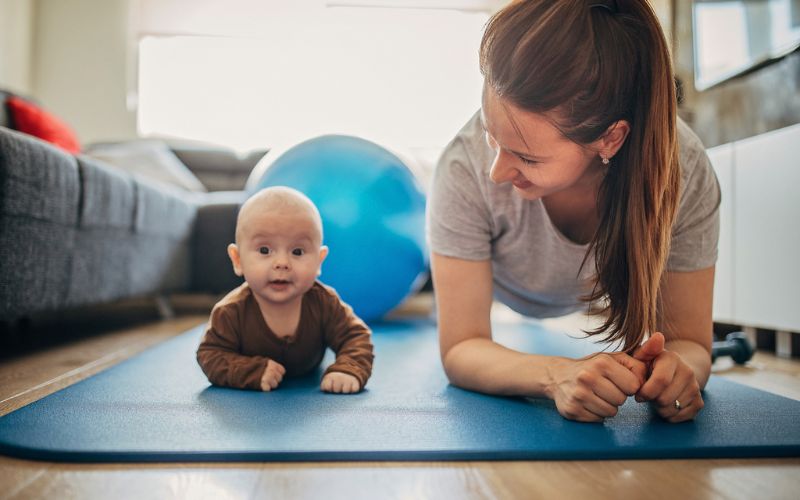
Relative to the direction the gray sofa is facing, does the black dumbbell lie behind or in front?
in front

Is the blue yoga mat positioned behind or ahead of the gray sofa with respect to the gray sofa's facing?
ahead

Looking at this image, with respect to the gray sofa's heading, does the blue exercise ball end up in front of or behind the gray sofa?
in front

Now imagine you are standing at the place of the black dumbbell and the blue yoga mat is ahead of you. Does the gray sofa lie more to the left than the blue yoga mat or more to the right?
right

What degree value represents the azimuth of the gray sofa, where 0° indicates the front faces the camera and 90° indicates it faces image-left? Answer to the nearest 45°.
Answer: approximately 315°

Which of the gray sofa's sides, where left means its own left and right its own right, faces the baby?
front

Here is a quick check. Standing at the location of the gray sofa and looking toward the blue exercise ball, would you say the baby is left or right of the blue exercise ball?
right
